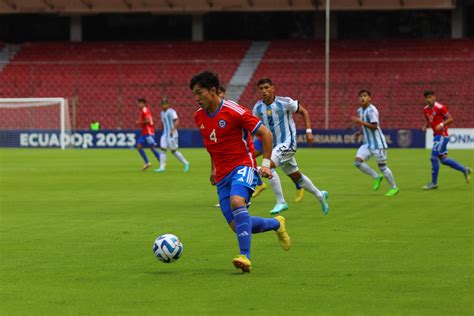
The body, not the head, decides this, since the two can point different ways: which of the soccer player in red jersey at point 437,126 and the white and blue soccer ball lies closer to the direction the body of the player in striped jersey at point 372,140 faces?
the white and blue soccer ball

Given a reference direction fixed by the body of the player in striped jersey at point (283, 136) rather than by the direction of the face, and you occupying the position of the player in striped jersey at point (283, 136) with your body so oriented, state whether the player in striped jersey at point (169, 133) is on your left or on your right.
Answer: on your right

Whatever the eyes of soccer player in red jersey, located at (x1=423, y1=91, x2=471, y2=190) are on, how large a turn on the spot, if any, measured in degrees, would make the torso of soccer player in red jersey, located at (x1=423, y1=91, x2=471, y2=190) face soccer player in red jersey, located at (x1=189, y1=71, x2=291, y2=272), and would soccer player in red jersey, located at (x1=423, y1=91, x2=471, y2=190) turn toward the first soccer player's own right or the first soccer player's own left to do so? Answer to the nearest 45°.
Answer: approximately 45° to the first soccer player's own left

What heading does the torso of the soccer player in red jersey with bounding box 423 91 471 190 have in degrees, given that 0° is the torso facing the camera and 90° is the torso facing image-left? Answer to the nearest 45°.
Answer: approximately 45°

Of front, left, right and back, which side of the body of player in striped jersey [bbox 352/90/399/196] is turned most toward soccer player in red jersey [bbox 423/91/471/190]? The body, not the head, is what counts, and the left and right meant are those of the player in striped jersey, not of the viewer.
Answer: back
